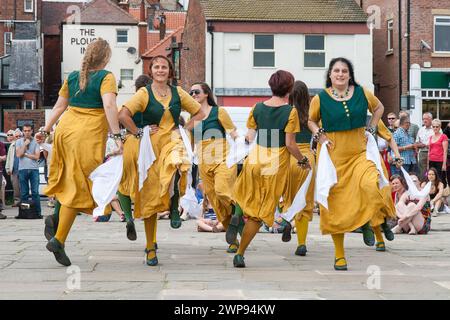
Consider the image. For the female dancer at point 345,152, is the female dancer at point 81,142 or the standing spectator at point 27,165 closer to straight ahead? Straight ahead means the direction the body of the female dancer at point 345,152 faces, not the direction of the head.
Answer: the female dancer

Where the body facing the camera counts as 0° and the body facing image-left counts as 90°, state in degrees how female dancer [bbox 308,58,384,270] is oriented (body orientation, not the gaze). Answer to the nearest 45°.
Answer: approximately 0°

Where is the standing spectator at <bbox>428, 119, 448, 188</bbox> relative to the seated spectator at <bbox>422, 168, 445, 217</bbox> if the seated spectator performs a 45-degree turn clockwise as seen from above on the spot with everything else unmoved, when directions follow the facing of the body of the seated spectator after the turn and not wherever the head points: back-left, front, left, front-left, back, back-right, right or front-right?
right

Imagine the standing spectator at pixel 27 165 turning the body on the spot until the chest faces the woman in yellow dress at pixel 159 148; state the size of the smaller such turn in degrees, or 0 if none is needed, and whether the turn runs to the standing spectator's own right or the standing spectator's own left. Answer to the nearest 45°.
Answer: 0° — they already face them

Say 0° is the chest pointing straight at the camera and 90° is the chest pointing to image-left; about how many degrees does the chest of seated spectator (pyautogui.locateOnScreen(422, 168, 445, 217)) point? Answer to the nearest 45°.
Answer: approximately 45°

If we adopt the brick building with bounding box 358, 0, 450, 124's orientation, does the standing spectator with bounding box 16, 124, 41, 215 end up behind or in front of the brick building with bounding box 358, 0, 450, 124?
in front

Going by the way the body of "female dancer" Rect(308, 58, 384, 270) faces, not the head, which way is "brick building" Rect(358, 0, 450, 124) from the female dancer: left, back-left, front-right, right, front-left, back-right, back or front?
back
